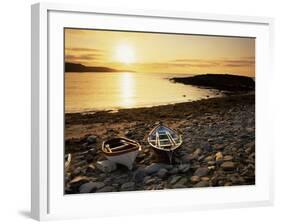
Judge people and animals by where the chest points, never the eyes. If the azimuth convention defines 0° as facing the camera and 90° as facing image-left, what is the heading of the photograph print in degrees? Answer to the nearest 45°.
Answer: approximately 315°

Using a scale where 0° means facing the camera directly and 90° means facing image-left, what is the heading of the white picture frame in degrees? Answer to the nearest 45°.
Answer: approximately 315°
